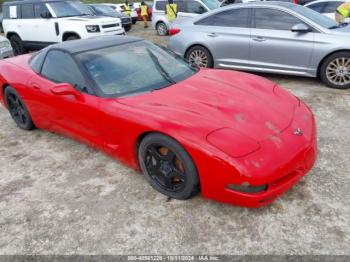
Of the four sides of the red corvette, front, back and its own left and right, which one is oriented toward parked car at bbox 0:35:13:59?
back

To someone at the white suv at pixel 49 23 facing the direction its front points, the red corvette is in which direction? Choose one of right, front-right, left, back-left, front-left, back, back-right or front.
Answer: front-right

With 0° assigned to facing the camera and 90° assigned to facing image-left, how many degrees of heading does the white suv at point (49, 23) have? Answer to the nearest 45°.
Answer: approximately 315°

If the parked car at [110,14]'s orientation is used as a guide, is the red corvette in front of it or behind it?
in front

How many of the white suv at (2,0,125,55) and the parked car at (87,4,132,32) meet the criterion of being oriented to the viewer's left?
0

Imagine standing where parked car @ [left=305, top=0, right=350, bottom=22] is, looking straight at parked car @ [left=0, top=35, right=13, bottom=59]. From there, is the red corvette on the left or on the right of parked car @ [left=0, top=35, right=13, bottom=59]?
left

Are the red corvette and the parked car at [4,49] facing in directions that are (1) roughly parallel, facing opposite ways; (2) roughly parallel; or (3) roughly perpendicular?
roughly parallel

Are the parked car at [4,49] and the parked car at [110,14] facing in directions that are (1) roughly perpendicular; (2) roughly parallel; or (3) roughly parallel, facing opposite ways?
roughly parallel

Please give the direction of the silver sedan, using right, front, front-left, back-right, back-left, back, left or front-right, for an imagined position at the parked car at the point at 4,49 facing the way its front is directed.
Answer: front

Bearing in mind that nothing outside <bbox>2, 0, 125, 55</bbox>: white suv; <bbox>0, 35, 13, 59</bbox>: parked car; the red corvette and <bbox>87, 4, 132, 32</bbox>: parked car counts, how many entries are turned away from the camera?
0

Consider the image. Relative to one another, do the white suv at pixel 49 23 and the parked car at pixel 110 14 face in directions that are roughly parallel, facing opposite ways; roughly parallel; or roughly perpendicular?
roughly parallel

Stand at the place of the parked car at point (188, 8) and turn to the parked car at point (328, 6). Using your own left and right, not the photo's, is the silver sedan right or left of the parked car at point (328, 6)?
right

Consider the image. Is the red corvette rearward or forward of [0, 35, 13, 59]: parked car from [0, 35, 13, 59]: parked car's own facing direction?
forward

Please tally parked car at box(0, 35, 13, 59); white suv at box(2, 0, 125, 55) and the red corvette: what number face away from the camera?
0

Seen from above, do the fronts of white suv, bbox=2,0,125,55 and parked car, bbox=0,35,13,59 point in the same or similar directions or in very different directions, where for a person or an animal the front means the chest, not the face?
same or similar directions
